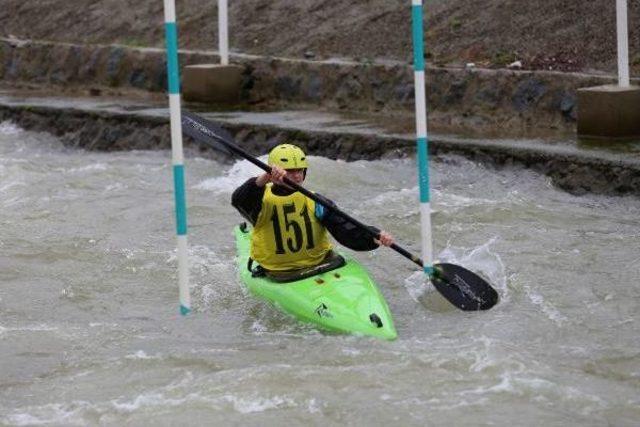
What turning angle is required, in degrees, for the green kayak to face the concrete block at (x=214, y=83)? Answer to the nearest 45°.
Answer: approximately 135° to its left

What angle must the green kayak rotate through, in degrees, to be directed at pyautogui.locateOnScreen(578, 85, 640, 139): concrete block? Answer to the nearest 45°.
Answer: approximately 90° to its left

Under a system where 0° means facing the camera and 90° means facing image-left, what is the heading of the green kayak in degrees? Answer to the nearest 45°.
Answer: approximately 315°

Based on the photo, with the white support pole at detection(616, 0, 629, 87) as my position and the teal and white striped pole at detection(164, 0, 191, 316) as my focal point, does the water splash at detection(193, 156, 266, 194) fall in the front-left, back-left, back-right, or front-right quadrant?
front-right

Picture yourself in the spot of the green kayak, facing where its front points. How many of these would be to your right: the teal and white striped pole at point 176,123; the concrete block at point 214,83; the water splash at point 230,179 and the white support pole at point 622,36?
1

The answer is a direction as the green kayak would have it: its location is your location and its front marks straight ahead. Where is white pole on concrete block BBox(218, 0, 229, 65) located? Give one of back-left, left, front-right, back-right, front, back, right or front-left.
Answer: back-left

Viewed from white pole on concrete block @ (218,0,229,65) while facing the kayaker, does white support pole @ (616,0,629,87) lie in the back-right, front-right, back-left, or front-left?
front-left

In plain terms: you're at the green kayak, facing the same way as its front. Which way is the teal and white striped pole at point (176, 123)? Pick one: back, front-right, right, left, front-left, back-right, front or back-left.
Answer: right

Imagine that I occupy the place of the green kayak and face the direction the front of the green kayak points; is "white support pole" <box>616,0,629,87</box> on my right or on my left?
on my left

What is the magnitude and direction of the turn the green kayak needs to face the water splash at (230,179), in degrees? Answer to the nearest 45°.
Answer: approximately 135° to its left

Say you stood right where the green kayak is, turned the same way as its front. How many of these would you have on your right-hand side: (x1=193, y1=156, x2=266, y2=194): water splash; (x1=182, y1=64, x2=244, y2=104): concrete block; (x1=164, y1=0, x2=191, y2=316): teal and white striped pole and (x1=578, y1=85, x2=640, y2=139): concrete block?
1
